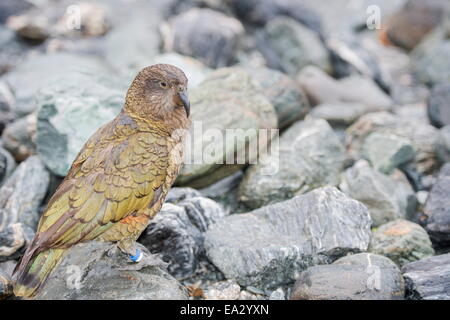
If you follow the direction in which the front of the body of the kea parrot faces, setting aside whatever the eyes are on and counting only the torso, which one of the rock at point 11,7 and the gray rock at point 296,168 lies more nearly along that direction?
the gray rock

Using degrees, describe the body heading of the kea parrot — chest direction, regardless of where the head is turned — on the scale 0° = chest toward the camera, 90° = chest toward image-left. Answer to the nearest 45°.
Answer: approximately 270°

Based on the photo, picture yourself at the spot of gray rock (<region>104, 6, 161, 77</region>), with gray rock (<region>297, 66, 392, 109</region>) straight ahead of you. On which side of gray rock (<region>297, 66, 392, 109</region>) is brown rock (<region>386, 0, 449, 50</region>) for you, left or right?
left
